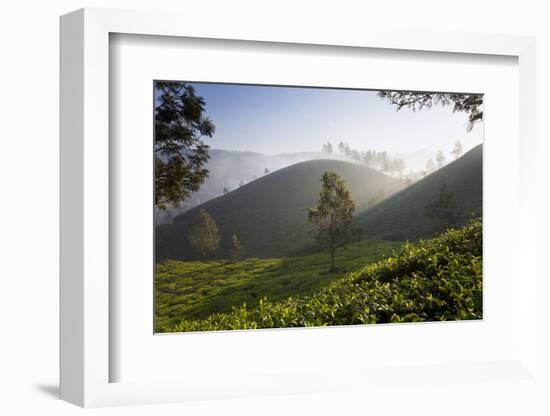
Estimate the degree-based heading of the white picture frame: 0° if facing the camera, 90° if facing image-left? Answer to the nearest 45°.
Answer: approximately 315°
